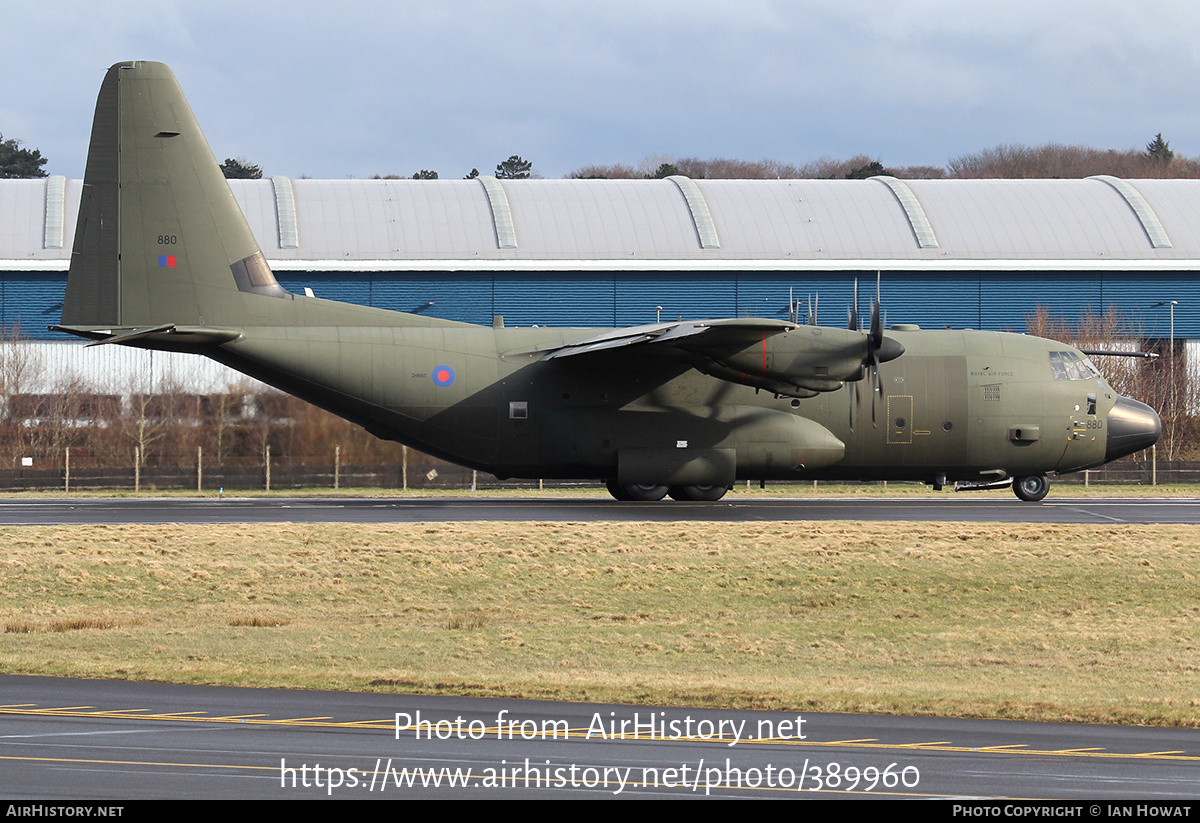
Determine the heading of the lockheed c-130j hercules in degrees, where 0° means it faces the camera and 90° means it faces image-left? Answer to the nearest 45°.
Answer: approximately 270°
